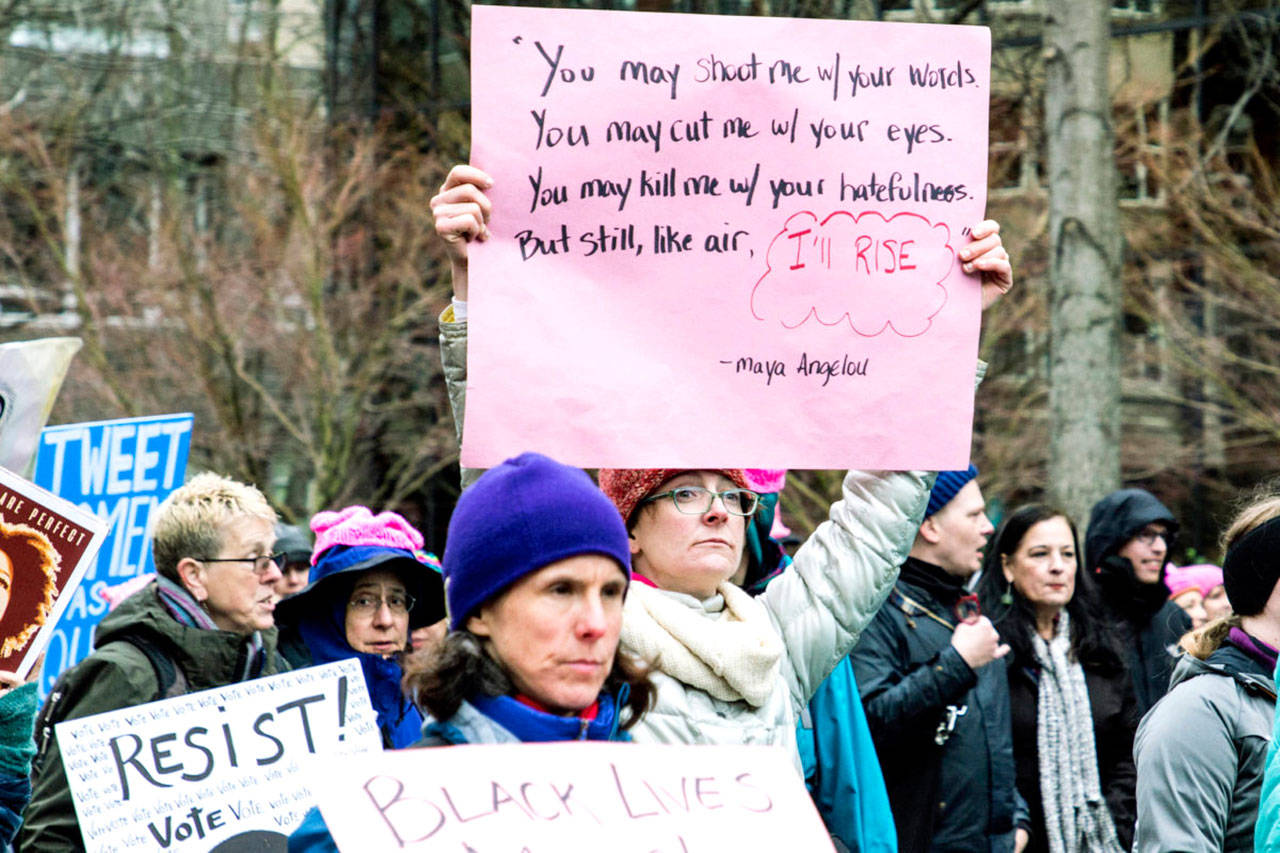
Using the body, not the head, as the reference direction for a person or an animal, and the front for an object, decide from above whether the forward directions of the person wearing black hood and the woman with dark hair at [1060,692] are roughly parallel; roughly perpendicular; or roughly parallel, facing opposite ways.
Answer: roughly parallel

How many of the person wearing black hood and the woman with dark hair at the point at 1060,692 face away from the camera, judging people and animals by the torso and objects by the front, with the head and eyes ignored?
0

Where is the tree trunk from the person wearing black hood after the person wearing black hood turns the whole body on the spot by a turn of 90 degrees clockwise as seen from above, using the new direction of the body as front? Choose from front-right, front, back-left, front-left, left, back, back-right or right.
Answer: back-right

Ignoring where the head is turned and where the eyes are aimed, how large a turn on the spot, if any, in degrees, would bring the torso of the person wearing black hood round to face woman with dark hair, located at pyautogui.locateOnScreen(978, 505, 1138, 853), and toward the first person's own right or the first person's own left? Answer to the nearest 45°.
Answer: approximately 45° to the first person's own right

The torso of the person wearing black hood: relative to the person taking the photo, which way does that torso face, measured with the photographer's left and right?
facing the viewer and to the right of the viewer

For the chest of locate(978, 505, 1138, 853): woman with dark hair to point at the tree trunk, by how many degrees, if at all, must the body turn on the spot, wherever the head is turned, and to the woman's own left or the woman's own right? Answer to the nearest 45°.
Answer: approximately 135° to the woman's own left

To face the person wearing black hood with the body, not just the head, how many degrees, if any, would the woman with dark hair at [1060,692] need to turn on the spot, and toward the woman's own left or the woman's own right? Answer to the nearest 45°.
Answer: approximately 135° to the woman's own left
